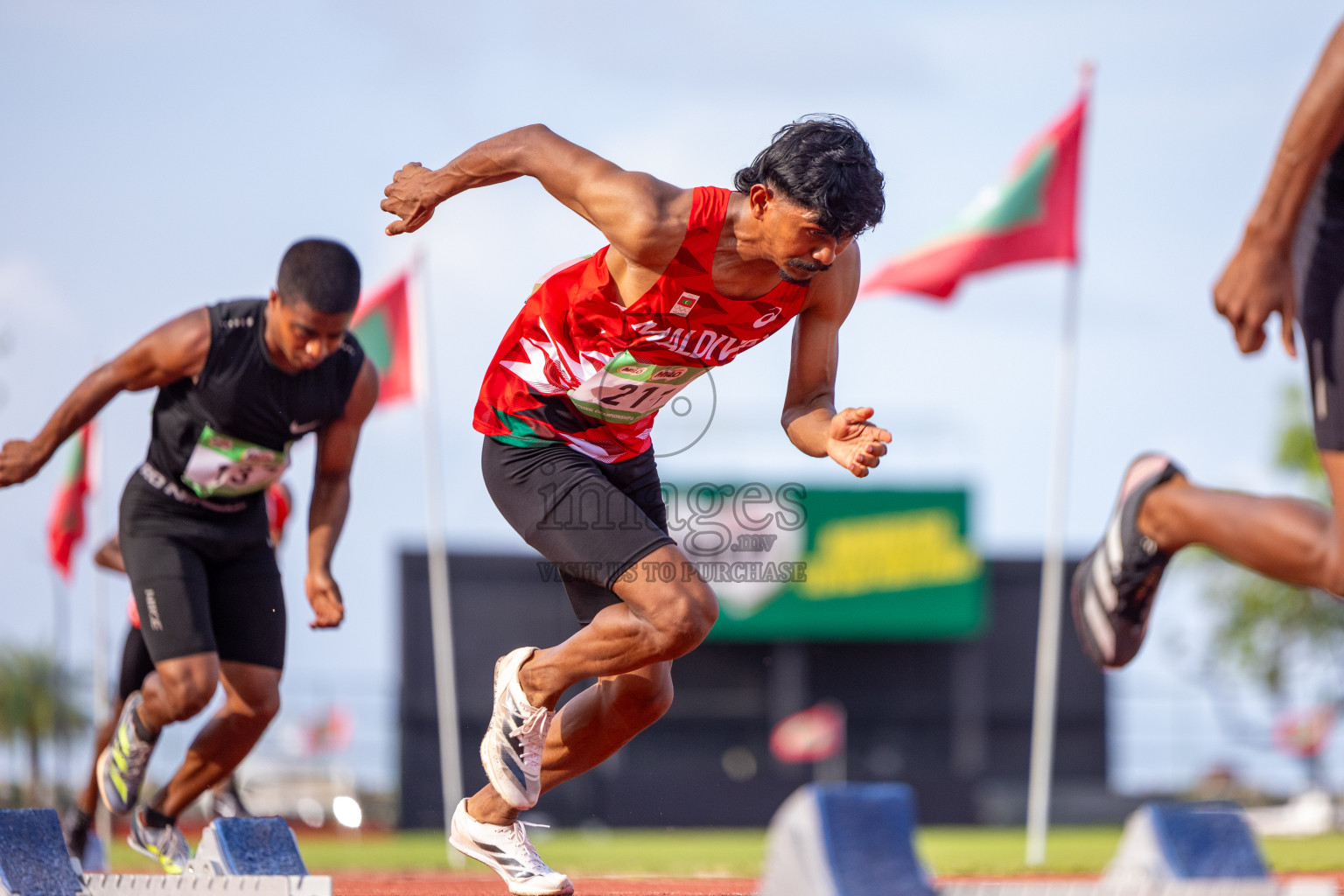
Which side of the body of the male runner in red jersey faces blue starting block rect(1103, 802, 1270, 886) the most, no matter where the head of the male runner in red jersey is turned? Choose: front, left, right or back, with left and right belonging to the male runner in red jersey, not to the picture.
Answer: front

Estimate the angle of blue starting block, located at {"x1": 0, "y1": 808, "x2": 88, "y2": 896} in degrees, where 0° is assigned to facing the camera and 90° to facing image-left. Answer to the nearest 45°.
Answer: approximately 315°

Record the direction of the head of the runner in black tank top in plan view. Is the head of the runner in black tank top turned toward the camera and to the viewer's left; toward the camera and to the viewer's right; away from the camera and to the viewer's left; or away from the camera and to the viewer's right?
toward the camera and to the viewer's right

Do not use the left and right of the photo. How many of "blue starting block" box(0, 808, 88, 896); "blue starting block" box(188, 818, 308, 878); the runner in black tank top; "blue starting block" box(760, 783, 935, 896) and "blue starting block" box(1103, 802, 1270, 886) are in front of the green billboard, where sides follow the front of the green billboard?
5

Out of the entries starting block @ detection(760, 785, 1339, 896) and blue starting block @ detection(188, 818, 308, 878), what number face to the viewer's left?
0

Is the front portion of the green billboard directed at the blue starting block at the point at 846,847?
yes

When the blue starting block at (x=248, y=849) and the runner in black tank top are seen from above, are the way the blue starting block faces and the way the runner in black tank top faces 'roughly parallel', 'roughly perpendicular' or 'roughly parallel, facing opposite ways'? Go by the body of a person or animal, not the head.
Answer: roughly parallel

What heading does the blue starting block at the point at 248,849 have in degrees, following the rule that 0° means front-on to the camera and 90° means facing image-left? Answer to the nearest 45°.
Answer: approximately 315°

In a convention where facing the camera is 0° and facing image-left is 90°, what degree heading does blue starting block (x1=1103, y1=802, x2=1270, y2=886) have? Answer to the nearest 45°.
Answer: approximately 315°

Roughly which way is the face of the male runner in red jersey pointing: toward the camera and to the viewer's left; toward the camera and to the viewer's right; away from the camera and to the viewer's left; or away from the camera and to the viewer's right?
toward the camera and to the viewer's right

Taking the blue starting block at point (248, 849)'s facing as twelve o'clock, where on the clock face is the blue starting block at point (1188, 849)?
the blue starting block at point (1188, 849) is roughly at 12 o'clock from the blue starting block at point (248, 849).

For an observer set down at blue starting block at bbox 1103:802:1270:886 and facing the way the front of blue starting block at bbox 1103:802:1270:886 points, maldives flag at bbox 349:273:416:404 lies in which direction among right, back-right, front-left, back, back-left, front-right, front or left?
back

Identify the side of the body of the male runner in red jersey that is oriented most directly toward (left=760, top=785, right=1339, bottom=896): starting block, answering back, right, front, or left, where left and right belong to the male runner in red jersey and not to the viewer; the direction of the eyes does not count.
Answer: front
